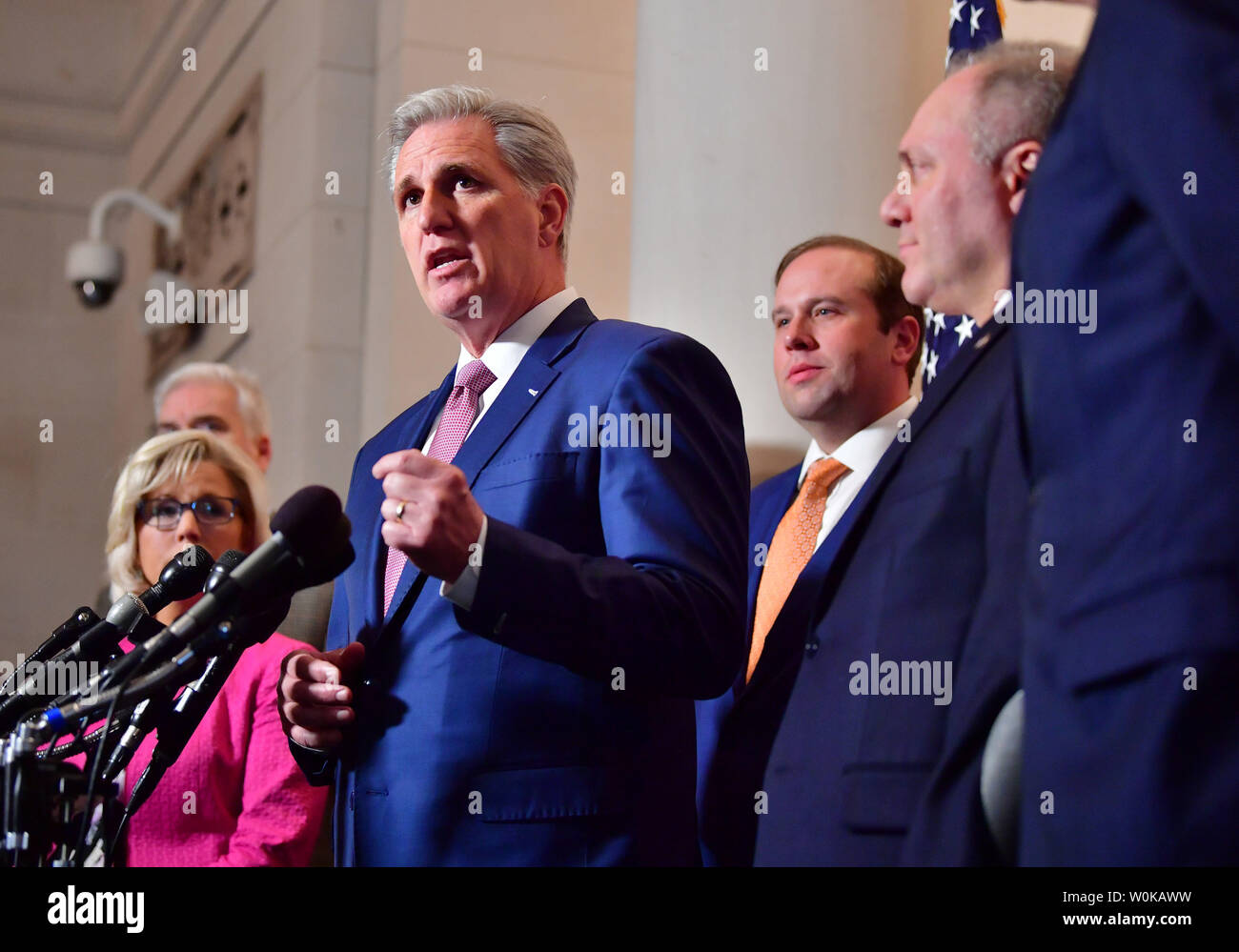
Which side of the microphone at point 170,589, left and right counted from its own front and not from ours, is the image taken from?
right

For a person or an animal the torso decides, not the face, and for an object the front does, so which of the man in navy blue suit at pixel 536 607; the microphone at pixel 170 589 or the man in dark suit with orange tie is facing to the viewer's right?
the microphone

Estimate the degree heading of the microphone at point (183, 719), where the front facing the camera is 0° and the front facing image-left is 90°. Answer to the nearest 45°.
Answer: approximately 270°

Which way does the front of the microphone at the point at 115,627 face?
to the viewer's right

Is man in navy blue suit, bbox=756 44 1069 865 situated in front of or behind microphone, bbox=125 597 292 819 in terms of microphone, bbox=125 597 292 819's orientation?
in front

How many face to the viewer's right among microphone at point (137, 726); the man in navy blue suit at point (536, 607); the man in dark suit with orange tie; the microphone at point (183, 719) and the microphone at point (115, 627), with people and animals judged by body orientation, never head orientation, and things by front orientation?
3

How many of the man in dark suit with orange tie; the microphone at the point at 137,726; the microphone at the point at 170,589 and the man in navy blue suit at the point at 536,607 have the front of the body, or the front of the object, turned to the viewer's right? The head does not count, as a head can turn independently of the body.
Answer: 2

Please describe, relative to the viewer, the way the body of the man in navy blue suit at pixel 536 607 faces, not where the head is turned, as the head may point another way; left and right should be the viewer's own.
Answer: facing the viewer and to the left of the viewer

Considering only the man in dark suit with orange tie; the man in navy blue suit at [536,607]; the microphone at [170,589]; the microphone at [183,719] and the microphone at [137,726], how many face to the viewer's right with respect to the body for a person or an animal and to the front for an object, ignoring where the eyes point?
3

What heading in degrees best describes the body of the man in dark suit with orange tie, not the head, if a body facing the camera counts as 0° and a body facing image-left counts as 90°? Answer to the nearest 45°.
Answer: approximately 45°

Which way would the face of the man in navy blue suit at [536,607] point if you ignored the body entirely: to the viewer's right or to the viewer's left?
to the viewer's left

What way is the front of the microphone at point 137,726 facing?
to the viewer's right

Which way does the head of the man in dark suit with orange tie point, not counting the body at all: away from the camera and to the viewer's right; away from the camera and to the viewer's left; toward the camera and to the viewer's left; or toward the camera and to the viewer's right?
toward the camera and to the viewer's left

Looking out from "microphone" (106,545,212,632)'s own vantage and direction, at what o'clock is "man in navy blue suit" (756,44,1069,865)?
The man in navy blue suit is roughly at 1 o'clock from the microphone.
